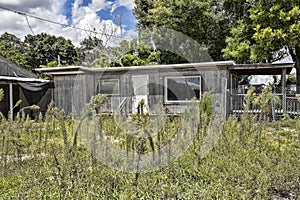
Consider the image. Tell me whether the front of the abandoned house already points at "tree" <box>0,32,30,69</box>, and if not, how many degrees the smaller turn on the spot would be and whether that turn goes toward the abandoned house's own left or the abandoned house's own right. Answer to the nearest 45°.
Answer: approximately 135° to the abandoned house's own right

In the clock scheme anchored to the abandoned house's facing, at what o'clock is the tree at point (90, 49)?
The tree is roughly at 5 o'clock from the abandoned house.

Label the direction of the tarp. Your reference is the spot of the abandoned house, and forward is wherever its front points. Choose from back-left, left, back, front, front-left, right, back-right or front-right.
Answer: right

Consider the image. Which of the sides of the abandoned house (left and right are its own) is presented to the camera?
front

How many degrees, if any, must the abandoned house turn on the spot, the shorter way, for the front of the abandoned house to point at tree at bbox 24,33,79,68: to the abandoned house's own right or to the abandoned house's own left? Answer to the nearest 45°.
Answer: approximately 135° to the abandoned house's own right

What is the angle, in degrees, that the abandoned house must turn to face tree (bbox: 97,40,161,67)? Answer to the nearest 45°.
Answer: approximately 180°

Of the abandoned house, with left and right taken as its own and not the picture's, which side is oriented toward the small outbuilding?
right
